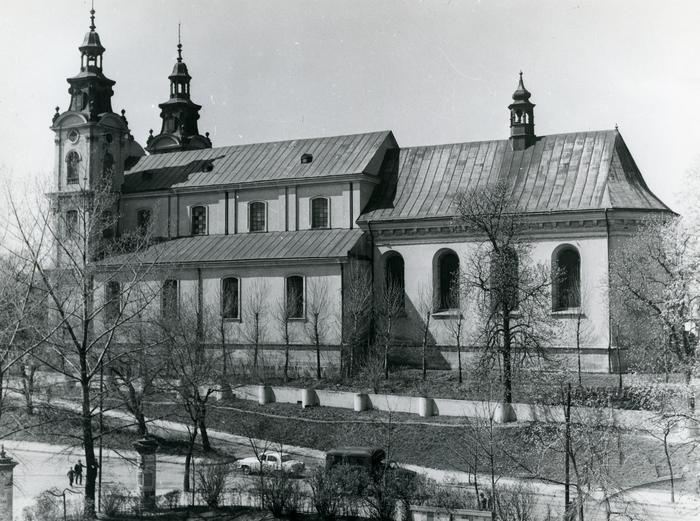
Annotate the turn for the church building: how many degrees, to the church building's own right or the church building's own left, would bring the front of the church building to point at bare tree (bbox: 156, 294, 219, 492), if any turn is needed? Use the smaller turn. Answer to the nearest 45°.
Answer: approximately 90° to the church building's own left

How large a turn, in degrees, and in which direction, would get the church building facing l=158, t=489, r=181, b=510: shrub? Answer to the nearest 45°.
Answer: approximately 135° to its left

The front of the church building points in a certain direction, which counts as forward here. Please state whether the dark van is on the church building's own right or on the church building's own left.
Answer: on the church building's own left

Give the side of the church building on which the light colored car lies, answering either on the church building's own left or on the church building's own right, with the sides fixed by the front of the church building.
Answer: on the church building's own left

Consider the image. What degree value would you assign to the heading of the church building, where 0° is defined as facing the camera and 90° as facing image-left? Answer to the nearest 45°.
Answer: approximately 135°

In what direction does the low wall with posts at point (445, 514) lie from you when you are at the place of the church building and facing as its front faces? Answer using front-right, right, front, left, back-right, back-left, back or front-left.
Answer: back-left

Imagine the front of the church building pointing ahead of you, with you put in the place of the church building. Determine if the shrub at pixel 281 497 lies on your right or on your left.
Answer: on your left

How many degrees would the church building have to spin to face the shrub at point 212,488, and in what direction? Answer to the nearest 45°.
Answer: approximately 135° to its left

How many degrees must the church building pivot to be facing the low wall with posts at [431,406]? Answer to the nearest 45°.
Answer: approximately 135° to its left

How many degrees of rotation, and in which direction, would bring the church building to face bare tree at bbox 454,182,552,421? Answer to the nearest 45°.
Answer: approximately 180°

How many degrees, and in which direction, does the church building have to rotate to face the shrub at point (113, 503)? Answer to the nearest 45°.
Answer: approximately 135° to its left
